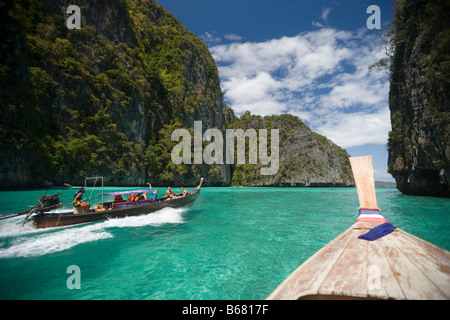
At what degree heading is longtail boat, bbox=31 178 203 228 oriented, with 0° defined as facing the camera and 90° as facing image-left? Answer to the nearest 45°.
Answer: approximately 225°

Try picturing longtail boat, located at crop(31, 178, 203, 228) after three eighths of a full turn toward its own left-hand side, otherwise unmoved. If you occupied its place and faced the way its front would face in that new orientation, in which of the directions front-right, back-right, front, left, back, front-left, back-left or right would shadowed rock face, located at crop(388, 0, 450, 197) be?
back

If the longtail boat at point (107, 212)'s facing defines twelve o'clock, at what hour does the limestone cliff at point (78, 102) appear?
The limestone cliff is roughly at 10 o'clock from the longtail boat.
